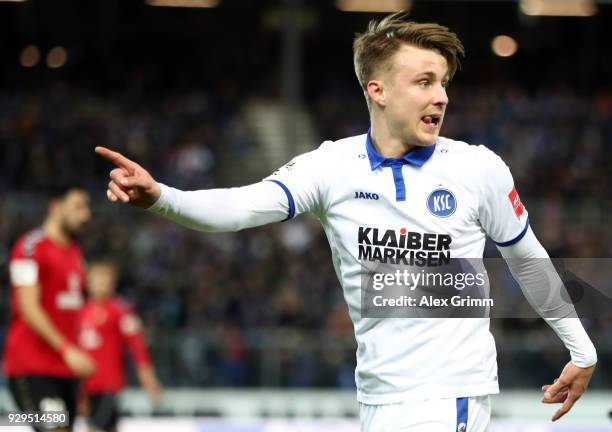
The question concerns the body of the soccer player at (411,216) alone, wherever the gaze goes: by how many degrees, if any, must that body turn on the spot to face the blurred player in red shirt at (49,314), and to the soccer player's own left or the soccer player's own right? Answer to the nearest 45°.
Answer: approximately 135° to the soccer player's own right

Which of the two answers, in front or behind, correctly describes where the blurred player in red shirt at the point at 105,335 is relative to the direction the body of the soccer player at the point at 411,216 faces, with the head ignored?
behind

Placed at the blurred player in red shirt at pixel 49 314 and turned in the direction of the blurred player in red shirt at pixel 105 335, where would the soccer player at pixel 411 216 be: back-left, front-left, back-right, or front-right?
back-right

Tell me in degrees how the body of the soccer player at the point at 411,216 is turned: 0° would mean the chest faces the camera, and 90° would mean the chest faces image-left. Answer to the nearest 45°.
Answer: approximately 0°

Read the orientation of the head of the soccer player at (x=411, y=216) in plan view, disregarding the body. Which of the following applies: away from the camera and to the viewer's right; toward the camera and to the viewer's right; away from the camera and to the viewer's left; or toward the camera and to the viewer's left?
toward the camera and to the viewer's right

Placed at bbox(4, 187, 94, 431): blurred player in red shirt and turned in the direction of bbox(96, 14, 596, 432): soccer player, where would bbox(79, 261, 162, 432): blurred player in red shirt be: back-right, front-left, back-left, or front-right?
back-left
